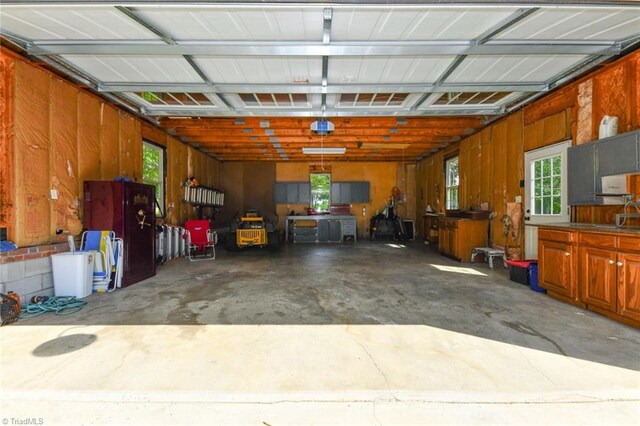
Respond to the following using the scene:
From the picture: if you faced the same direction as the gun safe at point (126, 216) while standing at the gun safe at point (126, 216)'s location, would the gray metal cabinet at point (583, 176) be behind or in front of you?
in front

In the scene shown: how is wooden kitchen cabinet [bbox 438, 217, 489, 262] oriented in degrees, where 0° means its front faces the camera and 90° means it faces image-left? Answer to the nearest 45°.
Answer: approximately 45°

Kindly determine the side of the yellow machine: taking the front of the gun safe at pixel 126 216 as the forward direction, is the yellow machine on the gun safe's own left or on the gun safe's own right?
on the gun safe's own left

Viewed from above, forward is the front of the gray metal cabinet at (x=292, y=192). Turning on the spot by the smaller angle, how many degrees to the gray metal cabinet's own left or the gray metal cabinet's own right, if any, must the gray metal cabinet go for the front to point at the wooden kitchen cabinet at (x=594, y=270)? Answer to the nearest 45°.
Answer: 0° — it already faces it

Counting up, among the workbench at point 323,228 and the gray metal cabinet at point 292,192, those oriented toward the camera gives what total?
2

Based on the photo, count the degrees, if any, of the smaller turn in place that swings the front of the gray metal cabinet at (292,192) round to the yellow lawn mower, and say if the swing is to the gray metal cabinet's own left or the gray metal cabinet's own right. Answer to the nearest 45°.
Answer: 0° — it already faces it

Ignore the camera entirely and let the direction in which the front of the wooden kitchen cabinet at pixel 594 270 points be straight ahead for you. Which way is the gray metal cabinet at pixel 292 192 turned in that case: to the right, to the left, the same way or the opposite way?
to the left

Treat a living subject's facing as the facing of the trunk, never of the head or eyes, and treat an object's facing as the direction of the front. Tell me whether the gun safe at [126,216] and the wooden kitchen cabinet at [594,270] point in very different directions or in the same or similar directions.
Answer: very different directions

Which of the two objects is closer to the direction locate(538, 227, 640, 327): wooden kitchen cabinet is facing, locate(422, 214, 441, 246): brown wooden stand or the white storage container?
the white storage container

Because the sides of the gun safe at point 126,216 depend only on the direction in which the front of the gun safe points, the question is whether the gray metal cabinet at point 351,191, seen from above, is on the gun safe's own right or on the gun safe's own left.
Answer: on the gun safe's own left

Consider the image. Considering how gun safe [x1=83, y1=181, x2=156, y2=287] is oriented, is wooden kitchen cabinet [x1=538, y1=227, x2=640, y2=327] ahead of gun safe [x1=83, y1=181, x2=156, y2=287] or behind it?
ahead

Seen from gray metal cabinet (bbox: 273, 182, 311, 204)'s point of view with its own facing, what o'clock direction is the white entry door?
The white entry door is roughly at 11 o'clock from the gray metal cabinet.

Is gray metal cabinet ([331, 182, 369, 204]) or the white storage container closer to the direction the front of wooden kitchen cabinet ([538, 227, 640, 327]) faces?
the white storage container

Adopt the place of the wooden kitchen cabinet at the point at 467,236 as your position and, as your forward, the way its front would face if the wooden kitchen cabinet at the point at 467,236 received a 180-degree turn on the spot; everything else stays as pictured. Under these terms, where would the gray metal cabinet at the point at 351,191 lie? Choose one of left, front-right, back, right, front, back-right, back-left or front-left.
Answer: left

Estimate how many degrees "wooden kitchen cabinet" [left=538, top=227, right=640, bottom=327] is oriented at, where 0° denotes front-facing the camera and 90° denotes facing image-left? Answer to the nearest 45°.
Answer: approximately 45°
